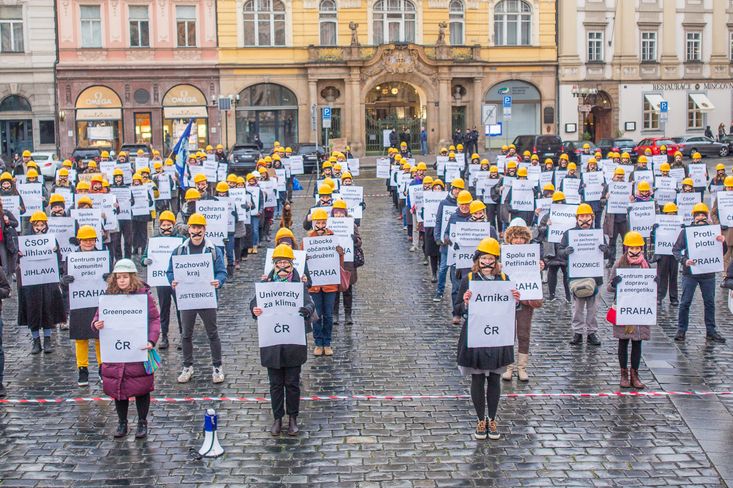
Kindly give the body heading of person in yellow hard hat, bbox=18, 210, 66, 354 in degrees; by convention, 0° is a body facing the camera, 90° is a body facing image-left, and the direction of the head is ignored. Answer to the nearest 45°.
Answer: approximately 0°

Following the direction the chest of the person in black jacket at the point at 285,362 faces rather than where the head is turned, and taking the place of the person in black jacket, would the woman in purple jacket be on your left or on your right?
on your right

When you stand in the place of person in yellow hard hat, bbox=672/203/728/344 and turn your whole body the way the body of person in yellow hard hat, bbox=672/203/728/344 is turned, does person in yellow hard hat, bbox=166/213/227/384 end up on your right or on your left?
on your right

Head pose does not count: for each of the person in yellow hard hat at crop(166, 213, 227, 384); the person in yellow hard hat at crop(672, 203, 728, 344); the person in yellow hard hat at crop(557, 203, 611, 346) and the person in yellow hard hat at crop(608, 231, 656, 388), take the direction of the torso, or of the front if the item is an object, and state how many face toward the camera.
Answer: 4

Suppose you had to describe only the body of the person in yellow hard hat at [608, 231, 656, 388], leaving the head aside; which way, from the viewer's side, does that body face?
toward the camera

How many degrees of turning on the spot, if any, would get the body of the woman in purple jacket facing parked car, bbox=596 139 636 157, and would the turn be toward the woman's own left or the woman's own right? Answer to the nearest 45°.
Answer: approximately 135° to the woman's own left

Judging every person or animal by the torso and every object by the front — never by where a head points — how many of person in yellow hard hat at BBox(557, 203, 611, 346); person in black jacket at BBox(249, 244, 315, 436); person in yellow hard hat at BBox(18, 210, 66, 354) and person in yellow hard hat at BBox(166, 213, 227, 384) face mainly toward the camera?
4

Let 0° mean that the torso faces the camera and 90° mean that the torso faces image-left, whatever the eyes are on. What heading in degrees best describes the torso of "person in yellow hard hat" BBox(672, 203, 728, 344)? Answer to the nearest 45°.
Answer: approximately 0°

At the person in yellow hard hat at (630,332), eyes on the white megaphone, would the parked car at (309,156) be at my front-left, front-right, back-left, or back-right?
back-right

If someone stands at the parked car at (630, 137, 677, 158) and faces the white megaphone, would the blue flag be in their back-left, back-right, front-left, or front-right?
front-right

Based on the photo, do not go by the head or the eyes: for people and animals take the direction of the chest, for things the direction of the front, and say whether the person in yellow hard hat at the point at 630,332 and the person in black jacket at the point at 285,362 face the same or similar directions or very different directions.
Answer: same or similar directions

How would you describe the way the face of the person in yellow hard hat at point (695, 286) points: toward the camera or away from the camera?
toward the camera

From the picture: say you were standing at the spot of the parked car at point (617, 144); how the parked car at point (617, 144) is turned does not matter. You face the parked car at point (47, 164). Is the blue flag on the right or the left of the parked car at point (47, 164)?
left

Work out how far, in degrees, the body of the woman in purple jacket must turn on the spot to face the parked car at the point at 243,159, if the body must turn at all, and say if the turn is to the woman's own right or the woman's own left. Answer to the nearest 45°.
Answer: approximately 180°

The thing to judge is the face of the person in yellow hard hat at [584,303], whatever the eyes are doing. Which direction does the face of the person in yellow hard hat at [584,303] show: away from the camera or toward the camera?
toward the camera

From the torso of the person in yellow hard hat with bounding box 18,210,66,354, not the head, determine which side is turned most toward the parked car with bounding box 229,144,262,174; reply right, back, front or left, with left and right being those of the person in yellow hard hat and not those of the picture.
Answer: back

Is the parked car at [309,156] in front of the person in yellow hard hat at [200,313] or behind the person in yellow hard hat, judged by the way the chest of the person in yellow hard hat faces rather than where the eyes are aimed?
behind
